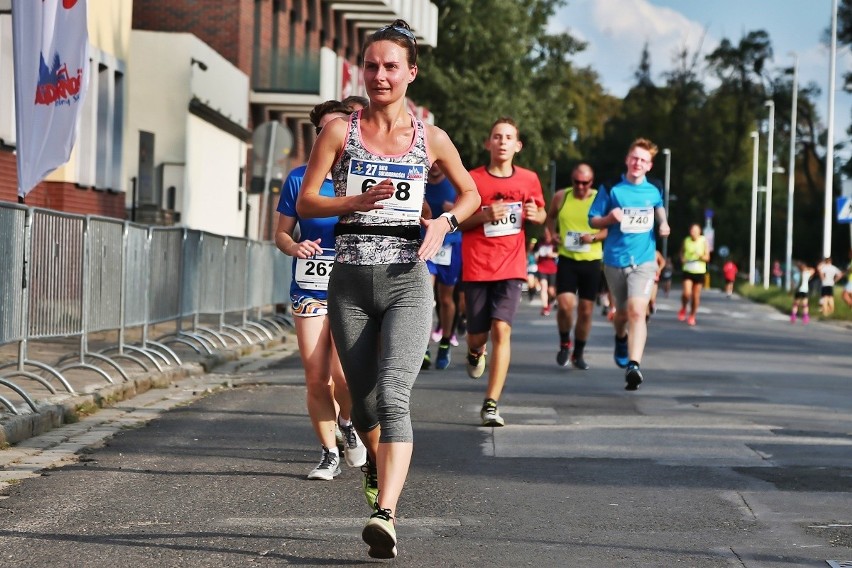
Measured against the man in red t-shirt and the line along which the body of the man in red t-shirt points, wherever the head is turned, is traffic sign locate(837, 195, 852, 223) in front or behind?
behind

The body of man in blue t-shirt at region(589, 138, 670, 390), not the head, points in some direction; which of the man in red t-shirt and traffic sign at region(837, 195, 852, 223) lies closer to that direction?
the man in red t-shirt

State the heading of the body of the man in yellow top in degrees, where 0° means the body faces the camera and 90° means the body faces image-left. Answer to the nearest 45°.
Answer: approximately 0°

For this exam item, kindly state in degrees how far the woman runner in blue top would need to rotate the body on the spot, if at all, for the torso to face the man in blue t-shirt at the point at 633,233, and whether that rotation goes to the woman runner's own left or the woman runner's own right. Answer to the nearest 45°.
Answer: approximately 135° to the woman runner's own left

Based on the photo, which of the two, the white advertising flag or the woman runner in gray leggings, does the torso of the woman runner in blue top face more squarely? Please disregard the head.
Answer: the woman runner in gray leggings

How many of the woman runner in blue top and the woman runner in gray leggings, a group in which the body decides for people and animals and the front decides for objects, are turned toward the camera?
2

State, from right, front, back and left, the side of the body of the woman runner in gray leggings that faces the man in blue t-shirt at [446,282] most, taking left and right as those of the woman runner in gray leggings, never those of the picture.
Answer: back

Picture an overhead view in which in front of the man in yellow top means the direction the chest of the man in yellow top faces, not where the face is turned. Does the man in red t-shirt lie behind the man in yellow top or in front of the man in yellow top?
in front
